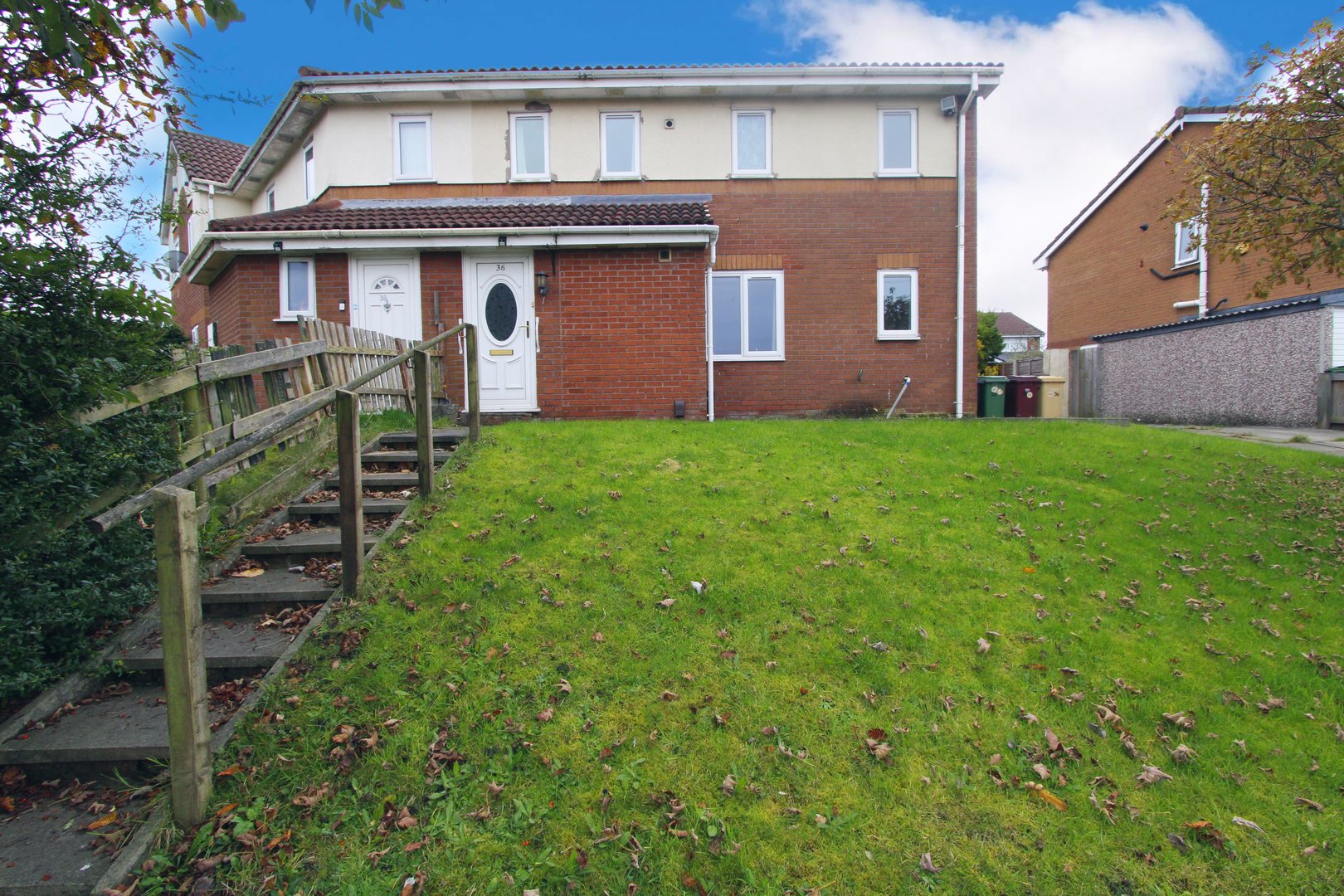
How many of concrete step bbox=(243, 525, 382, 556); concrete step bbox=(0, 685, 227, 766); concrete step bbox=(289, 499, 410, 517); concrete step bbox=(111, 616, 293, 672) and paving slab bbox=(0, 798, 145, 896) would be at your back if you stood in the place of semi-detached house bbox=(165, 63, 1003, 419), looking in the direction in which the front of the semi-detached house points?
0

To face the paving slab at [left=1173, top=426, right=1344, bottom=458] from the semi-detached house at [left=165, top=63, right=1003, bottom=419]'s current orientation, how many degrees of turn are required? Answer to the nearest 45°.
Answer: approximately 45° to its left

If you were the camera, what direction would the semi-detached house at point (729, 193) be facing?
facing the viewer

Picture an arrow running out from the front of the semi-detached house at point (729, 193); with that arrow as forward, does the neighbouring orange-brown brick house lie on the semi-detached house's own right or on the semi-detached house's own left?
on the semi-detached house's own left

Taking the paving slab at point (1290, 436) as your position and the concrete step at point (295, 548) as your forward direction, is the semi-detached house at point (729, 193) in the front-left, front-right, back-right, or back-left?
front-right

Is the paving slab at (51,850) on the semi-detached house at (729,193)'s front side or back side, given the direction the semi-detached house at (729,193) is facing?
on the front side

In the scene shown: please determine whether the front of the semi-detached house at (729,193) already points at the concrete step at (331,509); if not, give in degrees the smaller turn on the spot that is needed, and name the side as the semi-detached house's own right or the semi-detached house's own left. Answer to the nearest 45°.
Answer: approximately 45° to the semi-detached house's own right

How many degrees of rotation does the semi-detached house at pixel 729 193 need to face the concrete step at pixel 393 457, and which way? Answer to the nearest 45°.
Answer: approximately 45° to its right

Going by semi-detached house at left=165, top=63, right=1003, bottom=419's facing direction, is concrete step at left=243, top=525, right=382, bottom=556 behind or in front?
in front

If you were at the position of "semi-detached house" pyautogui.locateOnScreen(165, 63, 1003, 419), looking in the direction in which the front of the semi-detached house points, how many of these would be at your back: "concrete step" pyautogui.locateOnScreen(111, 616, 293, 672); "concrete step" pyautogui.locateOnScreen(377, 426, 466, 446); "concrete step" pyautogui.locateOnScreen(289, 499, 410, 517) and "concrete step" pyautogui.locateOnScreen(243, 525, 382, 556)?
0

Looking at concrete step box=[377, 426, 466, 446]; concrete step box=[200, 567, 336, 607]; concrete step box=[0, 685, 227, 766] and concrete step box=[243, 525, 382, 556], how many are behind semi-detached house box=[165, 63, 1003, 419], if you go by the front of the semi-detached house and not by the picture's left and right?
0
